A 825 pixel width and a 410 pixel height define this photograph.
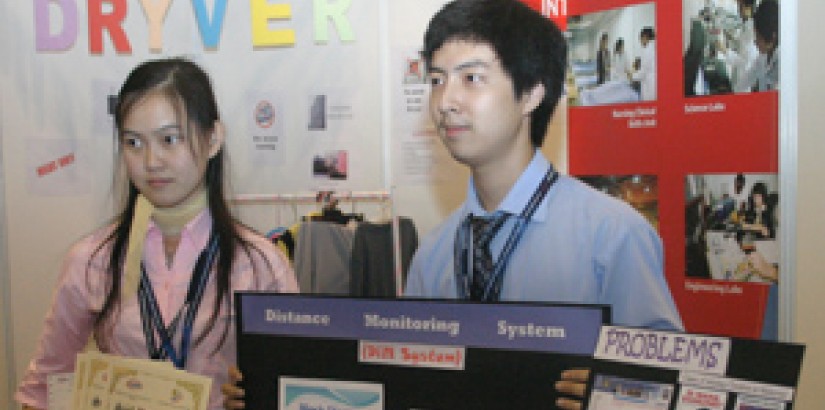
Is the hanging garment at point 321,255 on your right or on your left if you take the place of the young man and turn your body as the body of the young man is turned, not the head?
on your right

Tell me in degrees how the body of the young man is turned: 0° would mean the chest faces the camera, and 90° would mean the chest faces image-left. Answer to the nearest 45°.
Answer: approximately 45°

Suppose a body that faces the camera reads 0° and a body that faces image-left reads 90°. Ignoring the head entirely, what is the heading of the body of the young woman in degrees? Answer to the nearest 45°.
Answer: approximately 0°

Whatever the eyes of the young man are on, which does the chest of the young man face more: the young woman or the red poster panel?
the young woman

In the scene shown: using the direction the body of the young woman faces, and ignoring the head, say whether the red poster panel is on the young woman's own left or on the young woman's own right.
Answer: on the young woman's own left

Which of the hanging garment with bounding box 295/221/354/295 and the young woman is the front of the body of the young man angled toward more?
the young woman

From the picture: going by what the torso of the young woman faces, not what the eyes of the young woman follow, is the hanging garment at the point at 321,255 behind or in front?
behind

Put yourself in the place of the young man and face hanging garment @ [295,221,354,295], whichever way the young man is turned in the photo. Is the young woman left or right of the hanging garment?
left

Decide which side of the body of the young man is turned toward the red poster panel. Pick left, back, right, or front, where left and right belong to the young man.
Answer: back
